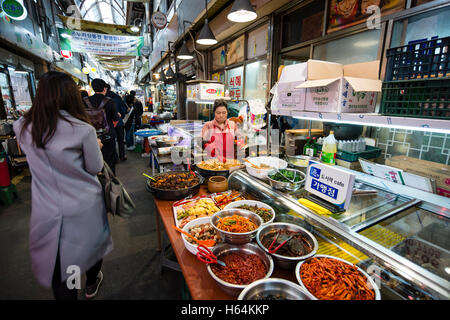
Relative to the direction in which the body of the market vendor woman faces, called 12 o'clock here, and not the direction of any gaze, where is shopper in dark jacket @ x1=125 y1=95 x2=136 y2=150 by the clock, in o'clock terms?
The shopper in dark jacket is roughly at 5 o'clock from the market vendor woman.

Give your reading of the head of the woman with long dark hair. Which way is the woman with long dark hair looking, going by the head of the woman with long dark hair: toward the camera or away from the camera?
away from the camera

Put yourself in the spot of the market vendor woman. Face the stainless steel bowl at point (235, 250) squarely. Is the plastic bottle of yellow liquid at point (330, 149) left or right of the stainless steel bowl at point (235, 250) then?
left

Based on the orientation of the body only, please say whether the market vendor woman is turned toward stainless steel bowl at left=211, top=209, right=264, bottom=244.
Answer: yes

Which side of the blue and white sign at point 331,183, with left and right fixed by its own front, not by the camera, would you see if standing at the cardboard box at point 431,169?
back

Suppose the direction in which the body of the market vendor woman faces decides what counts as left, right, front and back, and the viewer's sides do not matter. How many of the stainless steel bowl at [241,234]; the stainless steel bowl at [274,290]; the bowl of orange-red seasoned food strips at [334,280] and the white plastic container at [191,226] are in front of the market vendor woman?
4

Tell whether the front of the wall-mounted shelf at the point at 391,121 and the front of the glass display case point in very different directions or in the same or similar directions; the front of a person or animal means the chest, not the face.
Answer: same or similar directions

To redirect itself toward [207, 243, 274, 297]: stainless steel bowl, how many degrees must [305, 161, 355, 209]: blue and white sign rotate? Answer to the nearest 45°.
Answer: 0° — it already faces it

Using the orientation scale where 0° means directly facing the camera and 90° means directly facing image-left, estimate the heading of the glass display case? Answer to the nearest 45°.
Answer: approximately 45°

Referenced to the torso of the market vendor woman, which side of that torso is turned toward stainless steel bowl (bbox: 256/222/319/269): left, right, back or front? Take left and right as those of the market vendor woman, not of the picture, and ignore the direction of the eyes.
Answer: front

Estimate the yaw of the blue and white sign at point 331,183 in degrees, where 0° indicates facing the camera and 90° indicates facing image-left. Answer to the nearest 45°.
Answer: approximately 45°

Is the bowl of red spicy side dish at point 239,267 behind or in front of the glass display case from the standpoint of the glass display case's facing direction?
in front

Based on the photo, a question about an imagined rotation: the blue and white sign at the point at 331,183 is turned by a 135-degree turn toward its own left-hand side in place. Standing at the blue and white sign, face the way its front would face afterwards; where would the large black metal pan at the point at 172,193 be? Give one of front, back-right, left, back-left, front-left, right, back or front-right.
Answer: back

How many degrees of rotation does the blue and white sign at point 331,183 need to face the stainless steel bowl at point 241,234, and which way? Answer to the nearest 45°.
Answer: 0° — it already faces it

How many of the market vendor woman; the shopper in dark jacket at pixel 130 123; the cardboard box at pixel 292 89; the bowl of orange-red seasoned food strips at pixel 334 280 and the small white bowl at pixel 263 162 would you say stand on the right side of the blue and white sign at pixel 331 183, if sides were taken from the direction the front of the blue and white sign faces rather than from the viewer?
4

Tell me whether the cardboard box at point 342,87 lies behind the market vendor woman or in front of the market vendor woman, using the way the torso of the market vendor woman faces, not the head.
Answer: in front
